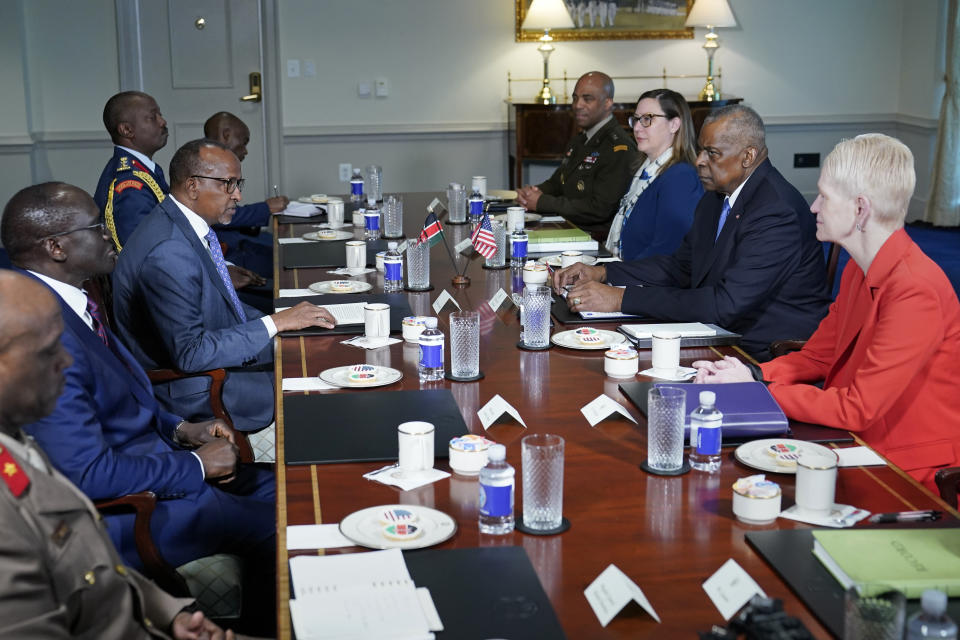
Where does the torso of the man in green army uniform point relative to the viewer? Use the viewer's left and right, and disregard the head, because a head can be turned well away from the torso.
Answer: facing the viewer and to the left of the viewer

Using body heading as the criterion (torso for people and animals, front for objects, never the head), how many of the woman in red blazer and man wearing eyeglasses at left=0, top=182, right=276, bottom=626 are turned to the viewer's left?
1

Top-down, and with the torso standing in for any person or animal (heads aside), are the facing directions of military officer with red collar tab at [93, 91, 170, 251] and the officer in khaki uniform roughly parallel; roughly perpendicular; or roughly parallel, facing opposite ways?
roughly parallel

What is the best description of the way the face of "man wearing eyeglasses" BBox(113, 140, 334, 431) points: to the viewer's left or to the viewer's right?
to the viewer's right

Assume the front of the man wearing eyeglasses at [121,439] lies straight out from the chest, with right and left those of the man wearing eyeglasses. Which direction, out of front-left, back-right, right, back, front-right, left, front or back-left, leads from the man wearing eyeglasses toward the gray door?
left

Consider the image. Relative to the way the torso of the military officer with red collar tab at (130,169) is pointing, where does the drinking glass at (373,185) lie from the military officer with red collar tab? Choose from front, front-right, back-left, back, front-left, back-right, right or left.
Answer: front-left

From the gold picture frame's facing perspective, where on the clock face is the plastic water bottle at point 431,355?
The plastic water bottle is roughly at 12 o'clock from the gold picture frame.

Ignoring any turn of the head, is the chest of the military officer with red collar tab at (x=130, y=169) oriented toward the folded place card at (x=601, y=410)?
no

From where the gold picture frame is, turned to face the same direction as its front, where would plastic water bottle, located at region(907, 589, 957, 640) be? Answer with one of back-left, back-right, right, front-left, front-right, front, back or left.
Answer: front

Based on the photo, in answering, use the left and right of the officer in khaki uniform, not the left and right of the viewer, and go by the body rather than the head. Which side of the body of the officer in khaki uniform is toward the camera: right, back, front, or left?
right

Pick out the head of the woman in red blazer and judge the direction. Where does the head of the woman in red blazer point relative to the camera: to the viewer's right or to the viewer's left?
to the viewer's left

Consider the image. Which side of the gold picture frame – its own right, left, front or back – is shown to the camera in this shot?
front

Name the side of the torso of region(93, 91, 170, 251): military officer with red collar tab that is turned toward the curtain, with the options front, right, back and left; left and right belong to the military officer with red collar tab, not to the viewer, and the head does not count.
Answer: front

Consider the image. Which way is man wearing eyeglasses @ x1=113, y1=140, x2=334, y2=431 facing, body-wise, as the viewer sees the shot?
to the viewer's right

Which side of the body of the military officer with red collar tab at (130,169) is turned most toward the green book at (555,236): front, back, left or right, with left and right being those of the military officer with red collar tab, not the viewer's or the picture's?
front

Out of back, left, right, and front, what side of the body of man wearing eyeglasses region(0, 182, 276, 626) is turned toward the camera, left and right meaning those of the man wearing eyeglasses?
right

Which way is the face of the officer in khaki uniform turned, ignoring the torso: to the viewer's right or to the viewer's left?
to the viewer's right

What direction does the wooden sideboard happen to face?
toward the camera

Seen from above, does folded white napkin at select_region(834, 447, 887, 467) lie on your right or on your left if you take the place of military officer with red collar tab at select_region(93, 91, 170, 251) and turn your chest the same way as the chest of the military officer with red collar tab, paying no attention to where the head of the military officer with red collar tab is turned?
on your right

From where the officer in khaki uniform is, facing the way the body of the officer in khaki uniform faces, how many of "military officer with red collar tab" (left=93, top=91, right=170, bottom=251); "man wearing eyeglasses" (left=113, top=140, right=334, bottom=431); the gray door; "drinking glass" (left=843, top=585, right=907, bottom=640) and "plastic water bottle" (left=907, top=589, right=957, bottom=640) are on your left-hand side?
3
